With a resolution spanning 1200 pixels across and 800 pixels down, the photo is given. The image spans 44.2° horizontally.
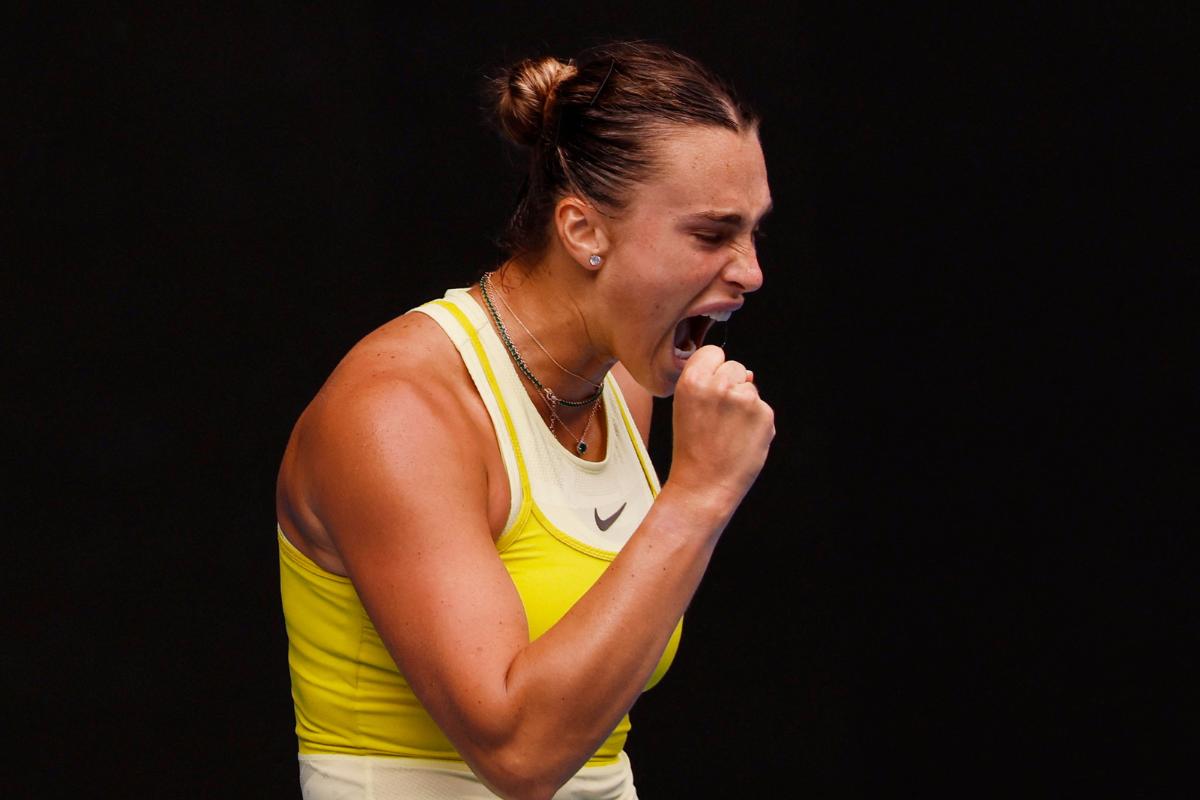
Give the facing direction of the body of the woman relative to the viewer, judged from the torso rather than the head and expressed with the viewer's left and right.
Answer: facing the viewer and to the right of the viewer

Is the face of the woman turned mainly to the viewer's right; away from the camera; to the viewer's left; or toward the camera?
to the viewer's right
